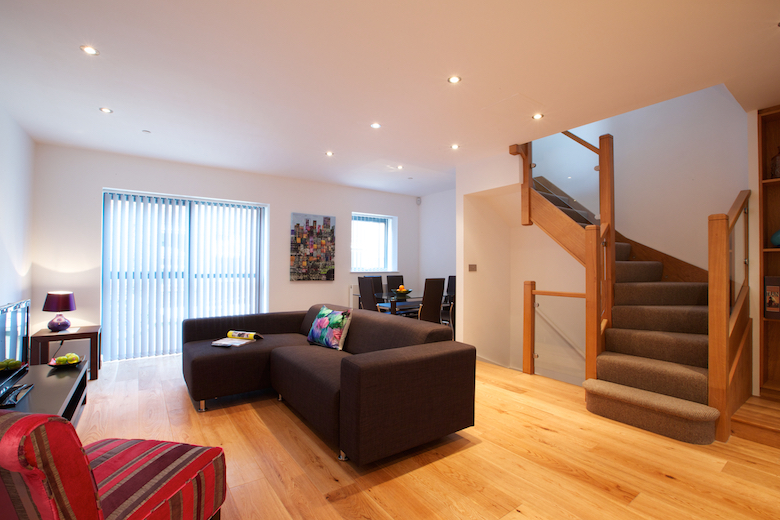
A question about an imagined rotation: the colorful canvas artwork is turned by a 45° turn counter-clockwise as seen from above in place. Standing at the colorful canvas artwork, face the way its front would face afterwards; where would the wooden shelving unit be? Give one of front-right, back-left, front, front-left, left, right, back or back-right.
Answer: front

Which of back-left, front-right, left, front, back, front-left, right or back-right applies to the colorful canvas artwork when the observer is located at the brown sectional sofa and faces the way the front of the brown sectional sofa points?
back-right

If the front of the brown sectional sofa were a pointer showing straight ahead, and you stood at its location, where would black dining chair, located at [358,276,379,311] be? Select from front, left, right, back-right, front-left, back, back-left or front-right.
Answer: back-right

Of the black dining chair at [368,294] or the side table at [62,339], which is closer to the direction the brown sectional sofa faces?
the side table

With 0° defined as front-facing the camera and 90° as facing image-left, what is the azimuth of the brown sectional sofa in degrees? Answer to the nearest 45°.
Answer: approximately 45°

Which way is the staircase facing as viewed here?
toward the camera

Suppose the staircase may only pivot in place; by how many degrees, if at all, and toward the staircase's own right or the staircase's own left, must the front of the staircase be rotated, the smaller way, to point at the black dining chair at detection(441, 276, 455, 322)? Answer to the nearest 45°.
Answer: approximately 135° to the staircase's own right

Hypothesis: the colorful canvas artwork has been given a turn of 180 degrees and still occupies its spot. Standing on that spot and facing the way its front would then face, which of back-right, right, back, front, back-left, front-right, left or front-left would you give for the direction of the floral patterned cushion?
back

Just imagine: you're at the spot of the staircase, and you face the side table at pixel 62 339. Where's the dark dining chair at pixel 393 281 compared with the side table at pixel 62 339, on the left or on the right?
right

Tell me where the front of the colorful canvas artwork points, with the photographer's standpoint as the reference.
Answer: facing the viewer

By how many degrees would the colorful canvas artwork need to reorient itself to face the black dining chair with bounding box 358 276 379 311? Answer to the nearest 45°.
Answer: approximately 45° to its left

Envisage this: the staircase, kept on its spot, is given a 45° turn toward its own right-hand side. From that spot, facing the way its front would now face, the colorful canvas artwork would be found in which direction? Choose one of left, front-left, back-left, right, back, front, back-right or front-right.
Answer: front-right

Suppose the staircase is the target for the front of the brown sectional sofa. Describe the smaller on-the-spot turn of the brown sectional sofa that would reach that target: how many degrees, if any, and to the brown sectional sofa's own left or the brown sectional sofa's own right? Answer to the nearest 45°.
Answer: approximately 135° to the brown sectional sofa's own left
